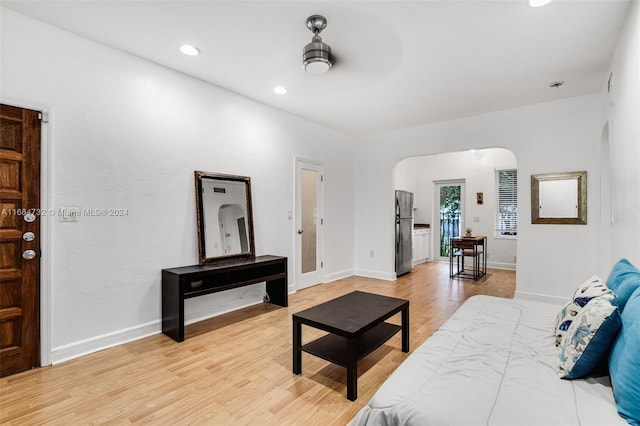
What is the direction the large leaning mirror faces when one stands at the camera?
facing the viewer and to the right of the viewer

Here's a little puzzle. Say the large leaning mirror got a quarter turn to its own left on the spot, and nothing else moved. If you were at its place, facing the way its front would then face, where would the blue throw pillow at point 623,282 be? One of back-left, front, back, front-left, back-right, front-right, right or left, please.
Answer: right

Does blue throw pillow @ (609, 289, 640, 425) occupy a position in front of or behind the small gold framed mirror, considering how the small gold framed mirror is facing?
in front

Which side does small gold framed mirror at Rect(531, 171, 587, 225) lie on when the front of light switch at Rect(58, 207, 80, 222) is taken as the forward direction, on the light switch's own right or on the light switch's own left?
on the light switch's own left

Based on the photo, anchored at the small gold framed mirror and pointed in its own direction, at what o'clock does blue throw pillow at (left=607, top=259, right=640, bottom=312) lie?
The blue throw pillow is roughly at 12 o'clock from the small gold framed mirror.

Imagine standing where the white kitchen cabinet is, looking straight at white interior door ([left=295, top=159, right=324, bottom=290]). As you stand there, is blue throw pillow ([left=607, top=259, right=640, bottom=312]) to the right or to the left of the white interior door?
left

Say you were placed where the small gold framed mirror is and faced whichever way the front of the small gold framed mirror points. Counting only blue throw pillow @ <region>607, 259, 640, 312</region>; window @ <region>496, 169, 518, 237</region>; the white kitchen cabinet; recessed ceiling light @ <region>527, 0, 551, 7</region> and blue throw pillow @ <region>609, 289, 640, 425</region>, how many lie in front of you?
3

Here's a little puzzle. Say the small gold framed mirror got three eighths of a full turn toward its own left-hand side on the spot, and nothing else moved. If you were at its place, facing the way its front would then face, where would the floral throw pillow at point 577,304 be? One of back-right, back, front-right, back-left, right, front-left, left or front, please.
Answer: back-right

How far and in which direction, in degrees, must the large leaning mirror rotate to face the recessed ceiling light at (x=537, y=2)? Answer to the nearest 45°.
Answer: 0° — it already faces it

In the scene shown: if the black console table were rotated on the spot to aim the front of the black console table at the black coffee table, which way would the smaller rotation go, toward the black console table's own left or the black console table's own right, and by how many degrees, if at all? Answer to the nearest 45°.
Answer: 0° — it already faces it

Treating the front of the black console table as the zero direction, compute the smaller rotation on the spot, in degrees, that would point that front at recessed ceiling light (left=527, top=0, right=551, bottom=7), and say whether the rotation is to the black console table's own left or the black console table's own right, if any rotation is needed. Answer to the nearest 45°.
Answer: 0° — it already faces it

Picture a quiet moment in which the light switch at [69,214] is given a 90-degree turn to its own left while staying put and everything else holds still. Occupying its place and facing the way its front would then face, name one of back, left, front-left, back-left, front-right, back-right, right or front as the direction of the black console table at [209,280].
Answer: front

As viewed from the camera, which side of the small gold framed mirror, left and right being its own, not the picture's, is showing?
front

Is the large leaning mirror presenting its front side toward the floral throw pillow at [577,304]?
yes
